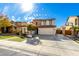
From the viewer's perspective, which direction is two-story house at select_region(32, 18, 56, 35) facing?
toward the camera

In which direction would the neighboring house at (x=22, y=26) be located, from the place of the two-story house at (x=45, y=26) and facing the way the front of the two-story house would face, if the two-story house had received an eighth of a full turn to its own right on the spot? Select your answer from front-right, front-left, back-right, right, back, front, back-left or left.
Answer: front-right

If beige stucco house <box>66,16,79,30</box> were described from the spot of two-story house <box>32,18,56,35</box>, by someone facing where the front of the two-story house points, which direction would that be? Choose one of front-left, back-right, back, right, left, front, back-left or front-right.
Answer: left
